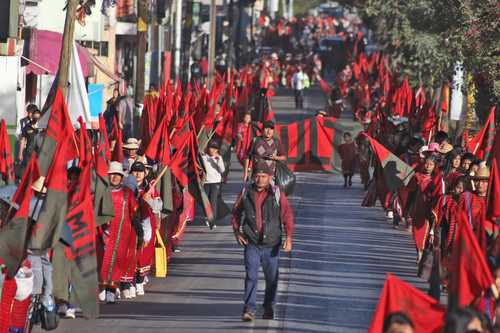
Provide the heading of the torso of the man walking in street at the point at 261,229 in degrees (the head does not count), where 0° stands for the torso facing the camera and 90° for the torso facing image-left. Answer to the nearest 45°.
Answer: approximately 0°

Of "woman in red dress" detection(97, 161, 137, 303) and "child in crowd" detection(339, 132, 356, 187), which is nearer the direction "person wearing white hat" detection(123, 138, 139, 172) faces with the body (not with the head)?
the woman in red dress

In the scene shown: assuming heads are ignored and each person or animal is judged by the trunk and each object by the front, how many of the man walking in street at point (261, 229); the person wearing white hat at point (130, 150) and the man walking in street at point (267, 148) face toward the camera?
3

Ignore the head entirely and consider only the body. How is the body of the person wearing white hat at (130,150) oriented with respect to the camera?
toward the camera

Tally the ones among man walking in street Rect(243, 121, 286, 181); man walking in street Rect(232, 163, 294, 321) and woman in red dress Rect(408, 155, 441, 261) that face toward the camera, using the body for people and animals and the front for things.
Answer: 3

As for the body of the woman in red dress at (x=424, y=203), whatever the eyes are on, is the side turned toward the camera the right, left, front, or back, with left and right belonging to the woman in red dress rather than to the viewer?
front

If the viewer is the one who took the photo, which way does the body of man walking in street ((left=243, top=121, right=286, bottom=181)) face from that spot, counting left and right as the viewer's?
facing the viewer

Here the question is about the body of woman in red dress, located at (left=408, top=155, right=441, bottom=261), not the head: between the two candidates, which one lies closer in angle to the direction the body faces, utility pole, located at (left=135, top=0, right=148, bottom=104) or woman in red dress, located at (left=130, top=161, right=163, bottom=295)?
the woman in red dress

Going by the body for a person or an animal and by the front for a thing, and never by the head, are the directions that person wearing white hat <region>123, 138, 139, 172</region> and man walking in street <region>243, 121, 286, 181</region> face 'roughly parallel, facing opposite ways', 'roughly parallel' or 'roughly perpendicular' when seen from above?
roughly parallel

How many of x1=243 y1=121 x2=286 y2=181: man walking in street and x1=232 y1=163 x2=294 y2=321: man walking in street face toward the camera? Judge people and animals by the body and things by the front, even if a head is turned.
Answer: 2

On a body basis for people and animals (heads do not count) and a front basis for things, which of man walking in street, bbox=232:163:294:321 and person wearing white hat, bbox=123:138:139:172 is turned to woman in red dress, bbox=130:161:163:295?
the person wearing white hat

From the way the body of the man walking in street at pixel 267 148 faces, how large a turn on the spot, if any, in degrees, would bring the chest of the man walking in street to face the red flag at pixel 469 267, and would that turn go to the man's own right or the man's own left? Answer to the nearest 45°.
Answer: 0° — they already face it

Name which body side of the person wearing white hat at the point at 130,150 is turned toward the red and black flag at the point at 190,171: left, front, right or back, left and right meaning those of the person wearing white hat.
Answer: left

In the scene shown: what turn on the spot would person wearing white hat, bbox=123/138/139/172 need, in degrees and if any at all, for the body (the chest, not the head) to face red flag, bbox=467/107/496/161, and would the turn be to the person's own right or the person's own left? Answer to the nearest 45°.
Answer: approximately 90° to the person's own left
